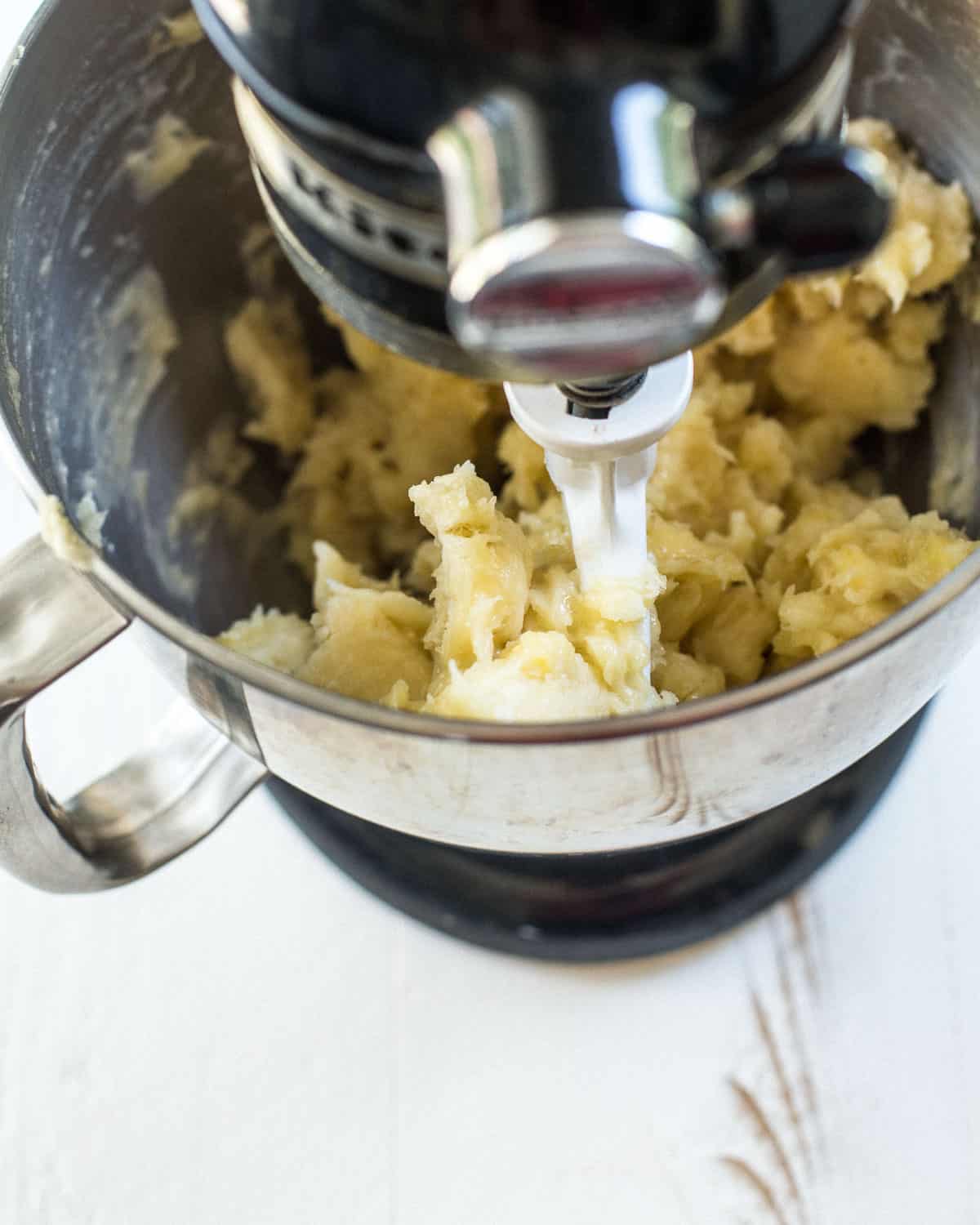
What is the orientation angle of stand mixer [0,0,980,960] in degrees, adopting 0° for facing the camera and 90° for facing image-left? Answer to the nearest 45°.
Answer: approximately 0°

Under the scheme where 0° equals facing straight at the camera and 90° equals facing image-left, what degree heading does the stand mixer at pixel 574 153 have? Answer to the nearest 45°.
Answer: approximately 0°
